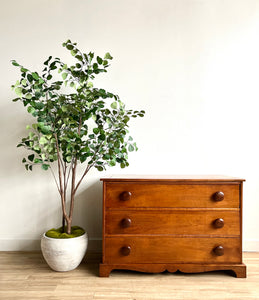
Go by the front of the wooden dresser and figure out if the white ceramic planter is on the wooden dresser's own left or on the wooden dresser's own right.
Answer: on the wooden dresser's own right

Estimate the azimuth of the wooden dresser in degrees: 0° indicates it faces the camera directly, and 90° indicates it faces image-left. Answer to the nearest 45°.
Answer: approximately 0°
